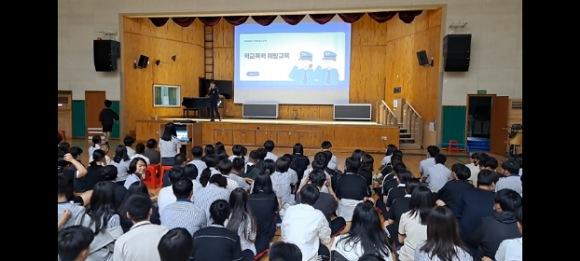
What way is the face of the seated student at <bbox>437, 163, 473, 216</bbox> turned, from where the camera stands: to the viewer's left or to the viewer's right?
to the viewer's left

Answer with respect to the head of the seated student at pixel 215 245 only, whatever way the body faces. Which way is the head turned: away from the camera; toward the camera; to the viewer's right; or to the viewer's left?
away from the camera

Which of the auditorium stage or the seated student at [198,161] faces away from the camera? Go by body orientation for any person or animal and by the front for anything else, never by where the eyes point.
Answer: the seated student

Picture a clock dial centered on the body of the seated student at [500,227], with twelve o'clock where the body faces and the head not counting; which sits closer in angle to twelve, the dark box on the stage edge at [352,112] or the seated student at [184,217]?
the dark box on the stage edge

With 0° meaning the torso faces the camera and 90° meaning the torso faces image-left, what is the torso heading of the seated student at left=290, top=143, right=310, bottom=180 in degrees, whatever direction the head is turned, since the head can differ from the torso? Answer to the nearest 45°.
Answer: approximately 180°

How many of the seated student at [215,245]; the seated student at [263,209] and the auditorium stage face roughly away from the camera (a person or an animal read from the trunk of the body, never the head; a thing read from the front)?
2

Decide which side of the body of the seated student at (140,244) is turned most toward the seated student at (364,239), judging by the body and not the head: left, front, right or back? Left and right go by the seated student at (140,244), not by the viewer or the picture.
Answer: right

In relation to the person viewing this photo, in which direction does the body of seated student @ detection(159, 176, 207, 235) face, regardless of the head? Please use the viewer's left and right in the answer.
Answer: facing away from the viewer

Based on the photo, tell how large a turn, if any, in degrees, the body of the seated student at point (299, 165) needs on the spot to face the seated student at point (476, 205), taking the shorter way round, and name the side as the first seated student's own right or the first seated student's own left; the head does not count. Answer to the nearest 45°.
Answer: approximately 135° to the first seated student's own right

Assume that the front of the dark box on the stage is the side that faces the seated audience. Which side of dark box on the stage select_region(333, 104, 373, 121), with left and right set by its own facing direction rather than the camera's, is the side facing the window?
right

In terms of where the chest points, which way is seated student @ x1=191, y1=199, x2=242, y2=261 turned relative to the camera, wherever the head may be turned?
away from the camera

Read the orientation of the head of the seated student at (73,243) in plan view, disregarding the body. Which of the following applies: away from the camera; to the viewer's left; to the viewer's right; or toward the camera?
away from the camera
